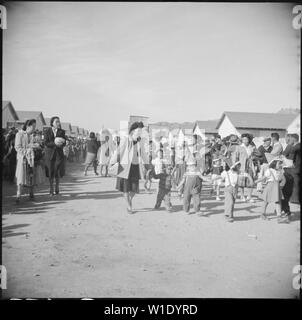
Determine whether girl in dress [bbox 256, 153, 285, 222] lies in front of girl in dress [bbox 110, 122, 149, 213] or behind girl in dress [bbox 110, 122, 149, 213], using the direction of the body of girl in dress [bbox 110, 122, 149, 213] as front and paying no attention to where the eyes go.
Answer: in front

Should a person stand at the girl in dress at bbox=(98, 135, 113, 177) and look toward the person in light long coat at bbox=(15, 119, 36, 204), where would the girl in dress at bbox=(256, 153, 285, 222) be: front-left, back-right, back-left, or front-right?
front-left

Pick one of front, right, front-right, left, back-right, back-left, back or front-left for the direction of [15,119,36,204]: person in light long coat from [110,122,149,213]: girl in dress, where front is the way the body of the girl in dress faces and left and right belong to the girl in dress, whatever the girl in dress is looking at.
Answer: back-right

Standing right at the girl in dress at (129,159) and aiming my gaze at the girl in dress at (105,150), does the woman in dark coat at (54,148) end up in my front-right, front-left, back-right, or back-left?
front-left

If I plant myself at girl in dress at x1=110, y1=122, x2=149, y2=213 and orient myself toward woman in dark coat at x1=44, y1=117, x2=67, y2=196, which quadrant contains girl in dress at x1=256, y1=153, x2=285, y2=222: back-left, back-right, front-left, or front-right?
back-right

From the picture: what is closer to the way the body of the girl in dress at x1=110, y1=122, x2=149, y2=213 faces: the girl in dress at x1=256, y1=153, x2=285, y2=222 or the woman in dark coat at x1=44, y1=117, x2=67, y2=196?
the girl in dress

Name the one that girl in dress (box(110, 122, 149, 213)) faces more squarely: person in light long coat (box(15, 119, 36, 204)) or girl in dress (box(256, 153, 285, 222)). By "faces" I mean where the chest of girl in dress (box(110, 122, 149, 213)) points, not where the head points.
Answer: the girl in dress

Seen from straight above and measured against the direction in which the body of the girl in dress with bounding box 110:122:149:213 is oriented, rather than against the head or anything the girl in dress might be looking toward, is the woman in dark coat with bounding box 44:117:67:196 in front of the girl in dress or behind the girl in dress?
behind

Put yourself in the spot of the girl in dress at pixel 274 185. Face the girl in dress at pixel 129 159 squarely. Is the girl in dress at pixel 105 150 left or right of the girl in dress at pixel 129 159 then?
right
